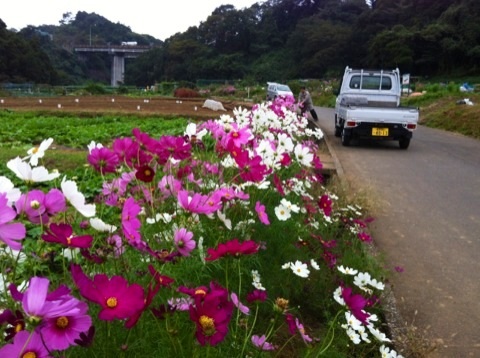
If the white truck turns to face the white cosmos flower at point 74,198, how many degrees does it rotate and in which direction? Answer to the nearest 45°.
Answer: approximately 180°

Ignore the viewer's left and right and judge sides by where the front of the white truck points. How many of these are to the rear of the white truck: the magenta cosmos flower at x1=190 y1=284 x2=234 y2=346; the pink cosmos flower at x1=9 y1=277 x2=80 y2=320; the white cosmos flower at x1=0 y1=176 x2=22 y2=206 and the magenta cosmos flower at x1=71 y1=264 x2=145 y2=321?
4

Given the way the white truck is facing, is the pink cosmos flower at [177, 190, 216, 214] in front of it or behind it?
behind

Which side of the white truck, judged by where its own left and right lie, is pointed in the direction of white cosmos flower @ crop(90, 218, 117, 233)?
back

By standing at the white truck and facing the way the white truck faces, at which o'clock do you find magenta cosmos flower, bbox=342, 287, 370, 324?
The magenta cosmos flower is roughly at 6 o'clock from the white truck.

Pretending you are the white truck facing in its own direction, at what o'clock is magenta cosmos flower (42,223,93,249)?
The magenta cosmos flower is roughly at 6 o'clock from the white truck.

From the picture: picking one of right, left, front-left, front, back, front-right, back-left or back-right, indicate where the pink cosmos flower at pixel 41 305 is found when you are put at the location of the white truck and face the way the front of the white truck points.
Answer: back

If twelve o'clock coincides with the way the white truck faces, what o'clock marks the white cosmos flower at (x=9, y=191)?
The white cosmos flower is roughly at 6 o'clock from the white truck.

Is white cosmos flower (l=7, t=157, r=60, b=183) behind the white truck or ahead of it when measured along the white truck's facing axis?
behind

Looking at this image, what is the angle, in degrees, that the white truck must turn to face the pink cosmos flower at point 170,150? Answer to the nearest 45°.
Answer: approximately 180°

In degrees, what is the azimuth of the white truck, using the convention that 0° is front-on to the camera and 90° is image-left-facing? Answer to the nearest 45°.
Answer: approximately 180°

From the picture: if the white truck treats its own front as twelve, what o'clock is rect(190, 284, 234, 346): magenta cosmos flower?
The magenta cosmos flower is roughly at 6 o'clock from the white truck.

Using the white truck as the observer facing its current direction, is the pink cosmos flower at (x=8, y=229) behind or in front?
behind
